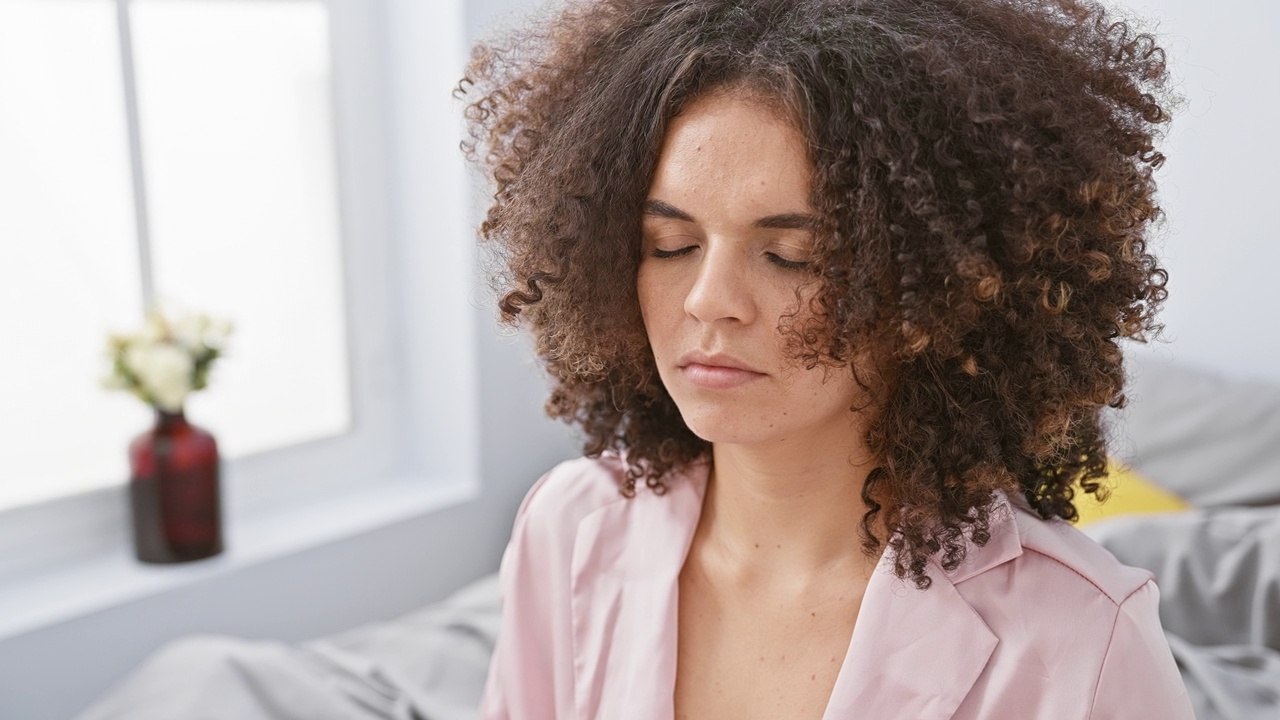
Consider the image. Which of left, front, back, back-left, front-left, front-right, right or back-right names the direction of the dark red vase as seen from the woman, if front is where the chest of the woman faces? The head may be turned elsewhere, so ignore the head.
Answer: right

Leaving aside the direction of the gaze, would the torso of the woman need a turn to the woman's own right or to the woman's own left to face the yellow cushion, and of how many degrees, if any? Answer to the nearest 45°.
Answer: approximately 180°

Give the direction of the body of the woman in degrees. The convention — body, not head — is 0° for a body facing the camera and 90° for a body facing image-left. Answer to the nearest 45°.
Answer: approximately 45°

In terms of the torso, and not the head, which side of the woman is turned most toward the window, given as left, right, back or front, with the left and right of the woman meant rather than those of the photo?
right

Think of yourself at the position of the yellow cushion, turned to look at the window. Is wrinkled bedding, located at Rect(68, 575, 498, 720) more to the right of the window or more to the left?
left
